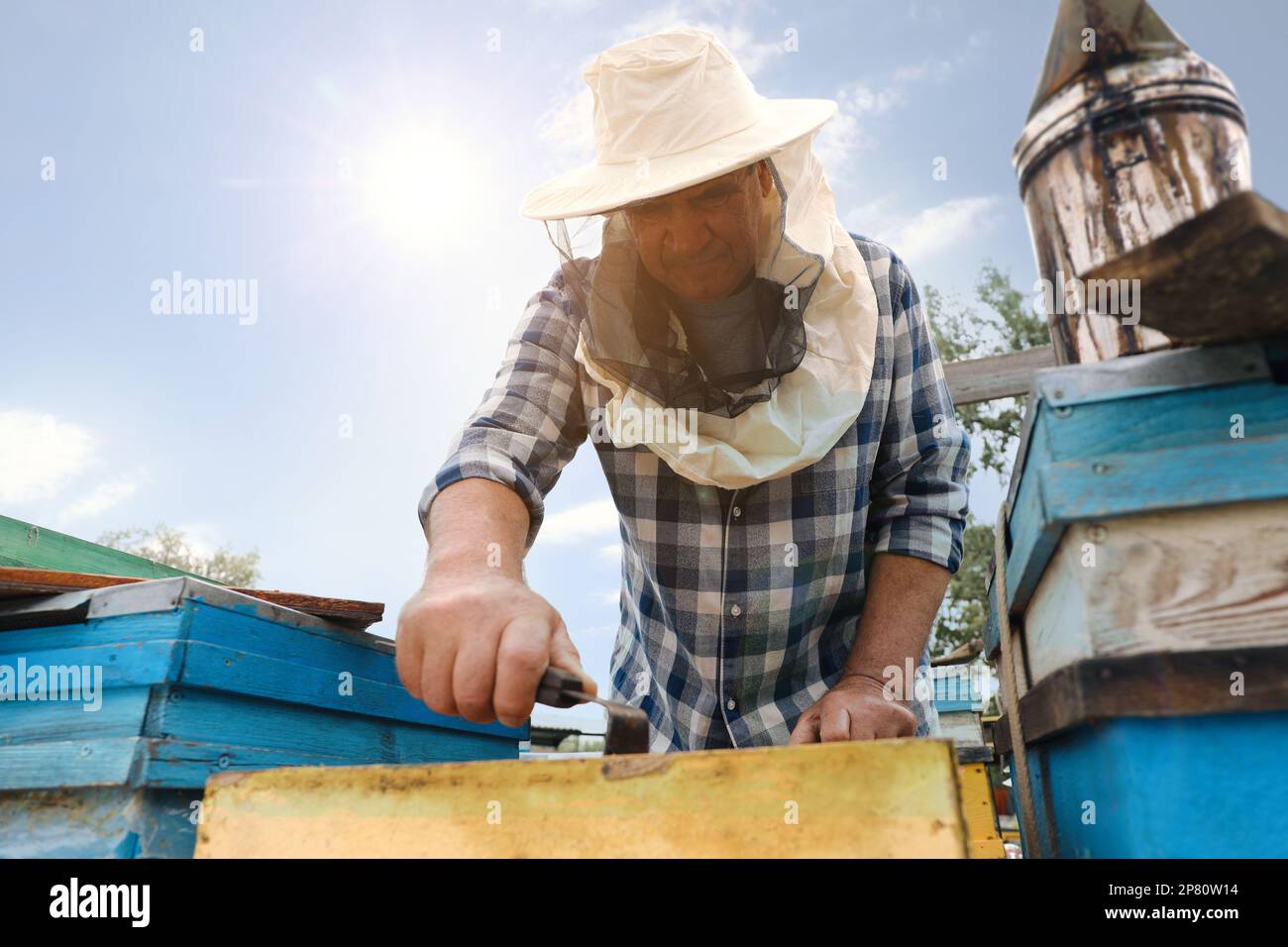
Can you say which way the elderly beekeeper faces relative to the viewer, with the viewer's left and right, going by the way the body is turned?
facing the viewer

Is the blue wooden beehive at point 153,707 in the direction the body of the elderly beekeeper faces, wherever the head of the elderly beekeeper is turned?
no
